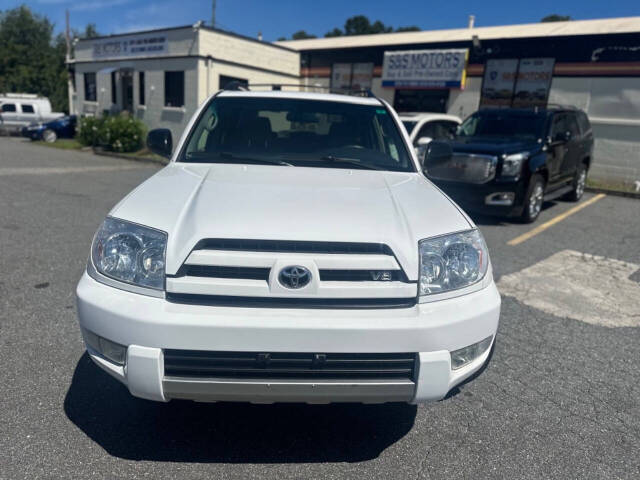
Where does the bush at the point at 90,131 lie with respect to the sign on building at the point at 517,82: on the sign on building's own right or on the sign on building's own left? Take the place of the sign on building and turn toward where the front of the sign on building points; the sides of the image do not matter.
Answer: on the sign on building's own right

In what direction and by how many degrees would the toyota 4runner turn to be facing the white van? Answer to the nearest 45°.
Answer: approximately 135° to its right

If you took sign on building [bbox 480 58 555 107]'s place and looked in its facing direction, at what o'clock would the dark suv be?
The dark suv is roughly at 12 o'clock from the sign on building.

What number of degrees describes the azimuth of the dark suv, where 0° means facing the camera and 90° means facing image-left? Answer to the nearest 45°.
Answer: approximately 45°

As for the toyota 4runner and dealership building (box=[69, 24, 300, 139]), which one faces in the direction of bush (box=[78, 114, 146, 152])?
the dealership building

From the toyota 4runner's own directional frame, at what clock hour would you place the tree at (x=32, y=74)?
The tree is roughly at 5 o'clock from the toyota 4runner.

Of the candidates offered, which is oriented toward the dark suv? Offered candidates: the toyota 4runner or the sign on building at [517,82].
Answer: the sign on building

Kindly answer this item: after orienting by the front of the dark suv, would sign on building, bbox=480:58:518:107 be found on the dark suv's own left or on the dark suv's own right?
on the dark suv's own right

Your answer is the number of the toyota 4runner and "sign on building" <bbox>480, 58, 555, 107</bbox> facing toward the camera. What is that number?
2

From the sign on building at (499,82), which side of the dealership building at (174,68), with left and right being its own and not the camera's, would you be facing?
left
